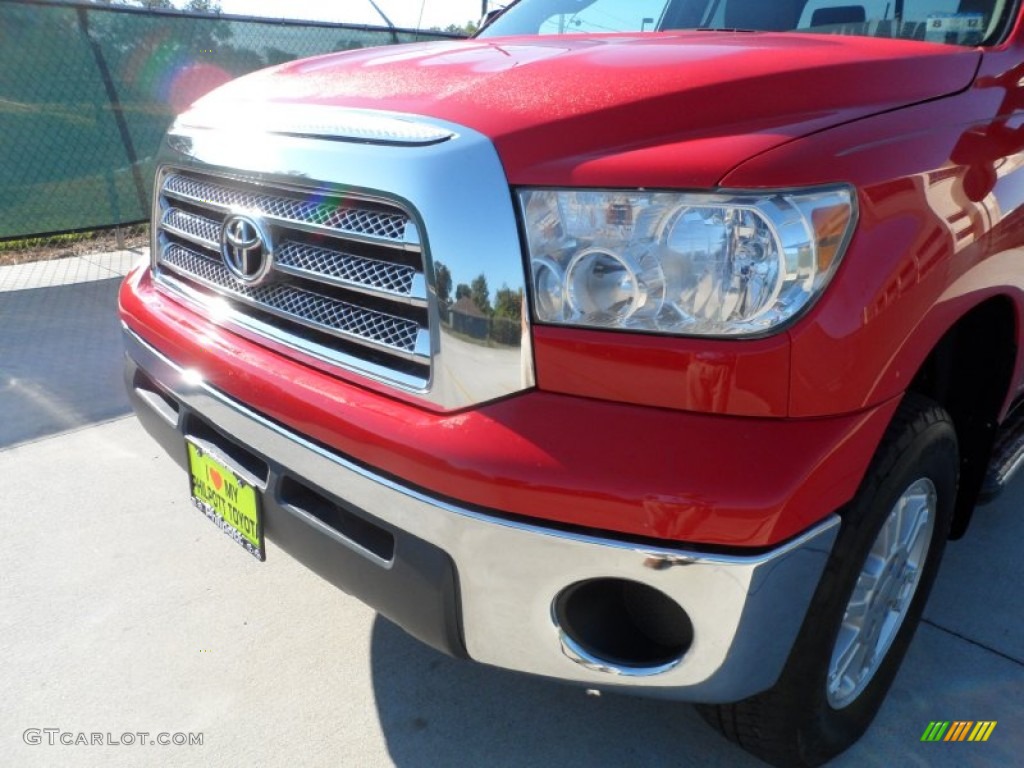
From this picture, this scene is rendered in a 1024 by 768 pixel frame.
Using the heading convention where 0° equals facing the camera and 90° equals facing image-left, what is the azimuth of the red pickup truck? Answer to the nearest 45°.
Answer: approximately 45°

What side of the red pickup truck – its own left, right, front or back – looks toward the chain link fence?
right
